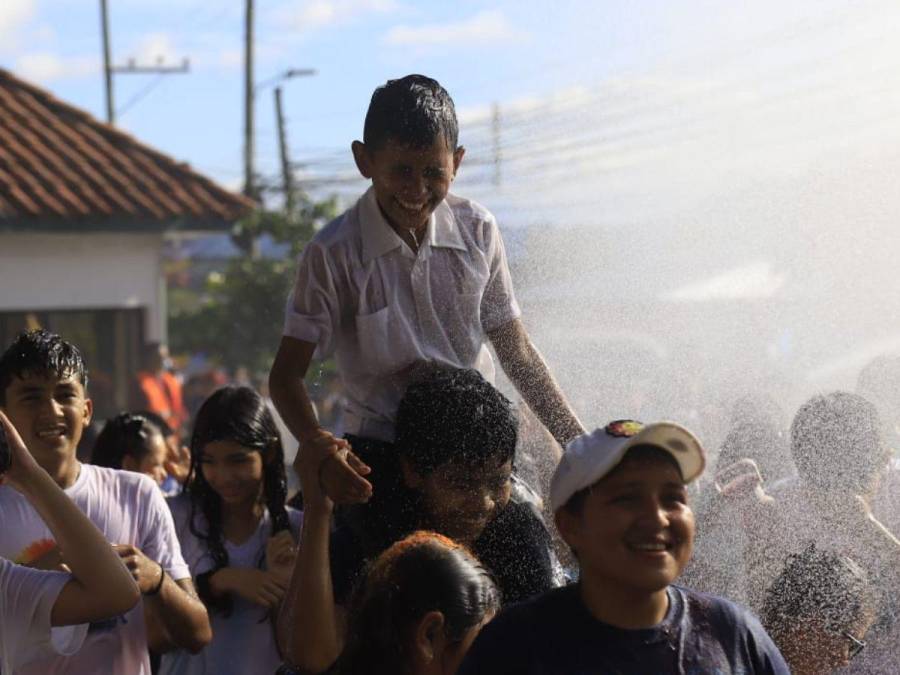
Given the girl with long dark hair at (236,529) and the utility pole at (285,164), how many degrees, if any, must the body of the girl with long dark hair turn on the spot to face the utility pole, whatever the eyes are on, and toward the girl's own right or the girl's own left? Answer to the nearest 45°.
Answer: approximately 180°

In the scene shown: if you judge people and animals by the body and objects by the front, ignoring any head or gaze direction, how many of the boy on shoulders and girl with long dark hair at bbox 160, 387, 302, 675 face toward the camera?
2

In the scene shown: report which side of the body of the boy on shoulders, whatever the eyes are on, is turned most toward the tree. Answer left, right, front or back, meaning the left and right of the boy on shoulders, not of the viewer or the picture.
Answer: back

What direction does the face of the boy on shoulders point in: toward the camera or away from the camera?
toward the camera

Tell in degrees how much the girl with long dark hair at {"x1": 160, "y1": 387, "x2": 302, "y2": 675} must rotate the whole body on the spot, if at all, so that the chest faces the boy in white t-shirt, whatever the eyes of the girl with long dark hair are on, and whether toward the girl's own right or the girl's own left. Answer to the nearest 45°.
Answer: approximately 45° to the girl's own right

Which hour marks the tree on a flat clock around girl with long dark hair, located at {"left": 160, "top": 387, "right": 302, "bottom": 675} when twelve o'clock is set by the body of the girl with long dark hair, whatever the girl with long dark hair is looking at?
The tree is roughly at 6 o'clock from the girl with long dark hair.

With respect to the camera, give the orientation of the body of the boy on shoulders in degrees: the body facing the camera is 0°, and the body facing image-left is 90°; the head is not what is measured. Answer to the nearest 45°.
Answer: approximately 0°

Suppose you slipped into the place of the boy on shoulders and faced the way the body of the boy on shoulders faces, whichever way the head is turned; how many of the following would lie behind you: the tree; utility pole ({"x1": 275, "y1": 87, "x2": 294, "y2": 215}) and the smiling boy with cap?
2

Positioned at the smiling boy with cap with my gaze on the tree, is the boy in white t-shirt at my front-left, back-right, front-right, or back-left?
front-left

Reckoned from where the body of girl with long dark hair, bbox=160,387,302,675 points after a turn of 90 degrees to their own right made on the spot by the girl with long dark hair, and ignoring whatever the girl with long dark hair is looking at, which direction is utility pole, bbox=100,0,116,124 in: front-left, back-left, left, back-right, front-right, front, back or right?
right

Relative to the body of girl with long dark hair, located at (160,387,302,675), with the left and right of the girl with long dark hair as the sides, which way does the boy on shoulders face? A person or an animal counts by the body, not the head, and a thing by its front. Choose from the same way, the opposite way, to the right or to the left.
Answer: the same way

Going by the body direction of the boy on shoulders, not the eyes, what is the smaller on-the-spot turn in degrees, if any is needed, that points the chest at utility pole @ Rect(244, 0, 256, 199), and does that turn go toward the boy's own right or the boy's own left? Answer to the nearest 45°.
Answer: approximately 180°

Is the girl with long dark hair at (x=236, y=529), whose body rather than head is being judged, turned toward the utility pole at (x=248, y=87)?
no

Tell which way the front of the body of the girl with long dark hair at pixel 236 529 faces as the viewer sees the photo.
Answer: toward the camera

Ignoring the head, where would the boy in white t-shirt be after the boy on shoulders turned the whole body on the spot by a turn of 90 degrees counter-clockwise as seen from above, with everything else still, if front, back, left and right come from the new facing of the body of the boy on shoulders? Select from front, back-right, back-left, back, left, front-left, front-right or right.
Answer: back
